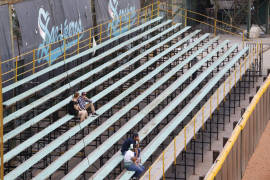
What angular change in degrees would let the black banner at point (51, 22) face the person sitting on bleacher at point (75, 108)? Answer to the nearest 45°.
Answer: approximately 45° to its right

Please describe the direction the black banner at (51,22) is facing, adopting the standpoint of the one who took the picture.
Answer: facing the viewer and to the right of the viewer

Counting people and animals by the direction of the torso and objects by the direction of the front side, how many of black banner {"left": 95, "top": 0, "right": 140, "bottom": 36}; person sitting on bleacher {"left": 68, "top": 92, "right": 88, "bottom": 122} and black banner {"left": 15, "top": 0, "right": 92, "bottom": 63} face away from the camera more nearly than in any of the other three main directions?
0

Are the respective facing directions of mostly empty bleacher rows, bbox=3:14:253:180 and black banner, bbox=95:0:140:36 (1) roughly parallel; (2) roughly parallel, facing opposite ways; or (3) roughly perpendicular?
roughly parallel

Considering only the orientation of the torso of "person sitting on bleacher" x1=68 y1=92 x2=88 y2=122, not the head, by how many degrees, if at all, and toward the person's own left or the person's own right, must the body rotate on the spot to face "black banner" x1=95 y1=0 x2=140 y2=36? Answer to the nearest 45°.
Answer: approximately 135° to the person's own left

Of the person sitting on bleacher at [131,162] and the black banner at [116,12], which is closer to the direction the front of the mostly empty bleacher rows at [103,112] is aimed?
the person sitting on bleacher

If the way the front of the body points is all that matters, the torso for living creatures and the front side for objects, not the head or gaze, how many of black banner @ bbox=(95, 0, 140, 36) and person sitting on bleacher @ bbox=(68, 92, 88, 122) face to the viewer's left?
0

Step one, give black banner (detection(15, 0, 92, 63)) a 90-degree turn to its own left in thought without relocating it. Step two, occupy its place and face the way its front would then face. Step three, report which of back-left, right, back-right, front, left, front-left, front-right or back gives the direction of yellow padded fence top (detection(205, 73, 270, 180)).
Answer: right

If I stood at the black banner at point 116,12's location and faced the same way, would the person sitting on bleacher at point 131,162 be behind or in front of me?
in front

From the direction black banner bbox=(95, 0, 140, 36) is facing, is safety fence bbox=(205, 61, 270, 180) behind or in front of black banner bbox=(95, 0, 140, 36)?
in front

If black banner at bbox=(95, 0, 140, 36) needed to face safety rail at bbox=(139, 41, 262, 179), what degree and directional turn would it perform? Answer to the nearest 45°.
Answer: approximately 45° to its right

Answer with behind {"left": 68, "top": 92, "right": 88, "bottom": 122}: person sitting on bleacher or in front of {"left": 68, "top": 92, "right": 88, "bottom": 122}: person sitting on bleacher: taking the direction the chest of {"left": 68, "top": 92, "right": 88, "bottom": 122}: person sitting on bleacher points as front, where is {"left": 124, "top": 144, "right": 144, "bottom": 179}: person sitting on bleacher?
in front

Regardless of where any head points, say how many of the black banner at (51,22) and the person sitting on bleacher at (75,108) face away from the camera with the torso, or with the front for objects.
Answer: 0
